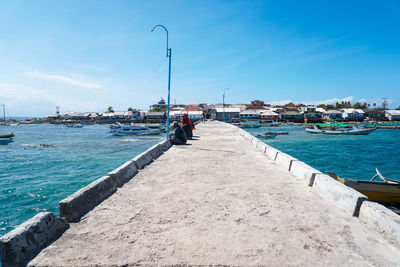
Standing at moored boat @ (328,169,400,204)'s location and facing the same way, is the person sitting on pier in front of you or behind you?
in front

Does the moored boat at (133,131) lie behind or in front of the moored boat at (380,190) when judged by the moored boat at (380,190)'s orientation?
in front

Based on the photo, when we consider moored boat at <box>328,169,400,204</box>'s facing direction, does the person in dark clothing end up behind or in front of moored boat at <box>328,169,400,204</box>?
in front

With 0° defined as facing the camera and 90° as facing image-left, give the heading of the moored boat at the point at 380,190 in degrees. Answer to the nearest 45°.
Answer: approximately 90°
